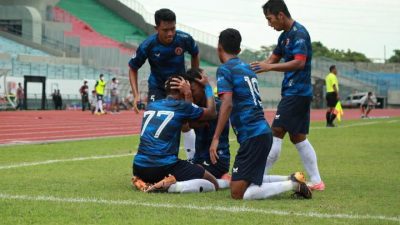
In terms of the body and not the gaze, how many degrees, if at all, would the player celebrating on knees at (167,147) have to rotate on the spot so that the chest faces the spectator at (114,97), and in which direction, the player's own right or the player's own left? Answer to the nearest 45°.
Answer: approximately 45° to the player's own left

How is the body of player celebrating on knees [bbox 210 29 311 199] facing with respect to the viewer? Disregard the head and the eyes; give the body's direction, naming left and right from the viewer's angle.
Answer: facing away from the viewer and to the left of the viewer

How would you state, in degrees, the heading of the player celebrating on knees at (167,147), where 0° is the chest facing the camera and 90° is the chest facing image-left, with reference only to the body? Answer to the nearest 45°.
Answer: approximately 225°

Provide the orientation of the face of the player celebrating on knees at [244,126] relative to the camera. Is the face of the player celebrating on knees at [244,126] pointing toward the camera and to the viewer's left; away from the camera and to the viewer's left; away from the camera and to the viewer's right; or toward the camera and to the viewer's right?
away from the camera and to the viewer's left

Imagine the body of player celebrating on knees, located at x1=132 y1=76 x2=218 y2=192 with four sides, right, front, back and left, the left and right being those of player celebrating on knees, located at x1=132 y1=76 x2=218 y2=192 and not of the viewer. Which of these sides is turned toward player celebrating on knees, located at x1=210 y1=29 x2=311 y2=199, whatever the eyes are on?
right

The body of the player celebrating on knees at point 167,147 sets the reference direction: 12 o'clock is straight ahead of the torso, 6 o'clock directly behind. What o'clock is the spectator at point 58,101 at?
The spectator is roughly at 10 o'clock from the player celebrating on knees.

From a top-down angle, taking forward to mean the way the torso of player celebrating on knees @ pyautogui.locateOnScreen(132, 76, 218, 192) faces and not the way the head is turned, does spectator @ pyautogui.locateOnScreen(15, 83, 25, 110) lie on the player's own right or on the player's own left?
on the player's own left
